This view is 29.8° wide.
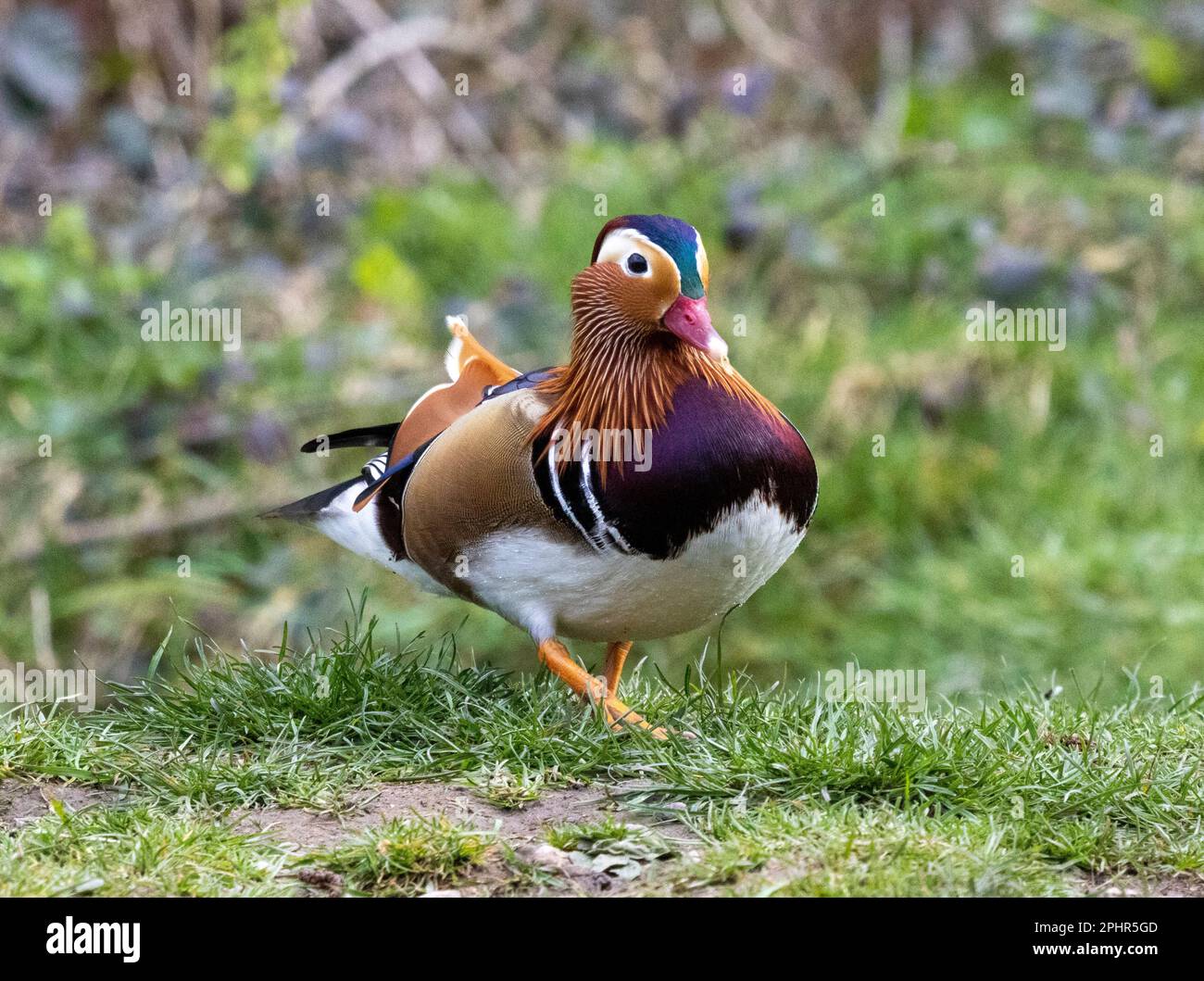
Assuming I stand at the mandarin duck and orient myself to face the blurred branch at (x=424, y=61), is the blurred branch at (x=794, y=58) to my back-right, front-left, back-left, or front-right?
front-right

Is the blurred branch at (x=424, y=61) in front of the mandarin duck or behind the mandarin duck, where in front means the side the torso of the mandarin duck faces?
behind

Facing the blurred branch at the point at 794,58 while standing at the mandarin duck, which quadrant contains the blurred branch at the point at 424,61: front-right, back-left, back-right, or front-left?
front-left

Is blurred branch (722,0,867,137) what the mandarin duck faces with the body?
no

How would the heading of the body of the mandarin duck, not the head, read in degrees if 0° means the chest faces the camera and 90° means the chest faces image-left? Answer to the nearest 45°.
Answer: approximately 315°

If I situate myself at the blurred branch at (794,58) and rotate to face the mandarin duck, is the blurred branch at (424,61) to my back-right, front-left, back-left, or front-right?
front-right
